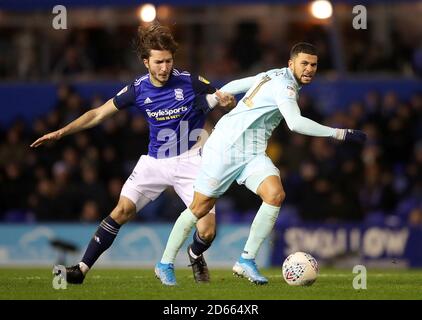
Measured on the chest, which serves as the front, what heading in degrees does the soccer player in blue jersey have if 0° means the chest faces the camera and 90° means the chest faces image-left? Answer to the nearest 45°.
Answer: approximately 0°

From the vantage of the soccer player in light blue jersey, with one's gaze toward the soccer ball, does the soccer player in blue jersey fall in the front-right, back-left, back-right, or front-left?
back-left

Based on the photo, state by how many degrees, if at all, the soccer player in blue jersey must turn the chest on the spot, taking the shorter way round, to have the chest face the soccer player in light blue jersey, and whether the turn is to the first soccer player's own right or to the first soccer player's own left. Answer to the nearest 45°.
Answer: approximately 45° to the first soccer player's own left
